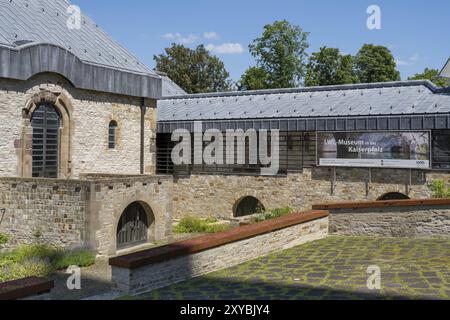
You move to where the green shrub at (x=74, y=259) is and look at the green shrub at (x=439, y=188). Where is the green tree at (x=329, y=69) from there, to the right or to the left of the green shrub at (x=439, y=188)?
left

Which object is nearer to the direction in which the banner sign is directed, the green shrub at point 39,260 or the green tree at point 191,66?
the green shrub

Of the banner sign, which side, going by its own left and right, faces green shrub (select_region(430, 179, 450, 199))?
left

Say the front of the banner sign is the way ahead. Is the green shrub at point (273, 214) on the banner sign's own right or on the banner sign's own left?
on the banner sign's own right

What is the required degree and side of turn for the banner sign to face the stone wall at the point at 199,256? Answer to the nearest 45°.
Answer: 0° — it already faces it

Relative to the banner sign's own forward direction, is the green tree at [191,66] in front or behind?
behind

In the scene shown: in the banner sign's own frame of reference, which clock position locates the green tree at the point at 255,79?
The green tree is roughly at 5 o'clock from the banner sign.

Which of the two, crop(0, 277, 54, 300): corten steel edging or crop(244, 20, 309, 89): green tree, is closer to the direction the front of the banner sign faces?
the corten steel edging

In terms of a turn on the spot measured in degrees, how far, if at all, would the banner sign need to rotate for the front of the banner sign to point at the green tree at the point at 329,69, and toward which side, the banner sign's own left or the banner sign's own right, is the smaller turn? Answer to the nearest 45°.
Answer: approximately 180°

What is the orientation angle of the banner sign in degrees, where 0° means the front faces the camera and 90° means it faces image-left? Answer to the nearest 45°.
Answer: approximately 0°

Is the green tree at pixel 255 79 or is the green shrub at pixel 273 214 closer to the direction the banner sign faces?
the green shrub

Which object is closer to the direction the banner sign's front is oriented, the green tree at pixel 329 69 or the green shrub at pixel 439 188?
the green shrub

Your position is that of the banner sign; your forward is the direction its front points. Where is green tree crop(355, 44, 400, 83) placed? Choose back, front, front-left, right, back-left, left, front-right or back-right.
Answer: back

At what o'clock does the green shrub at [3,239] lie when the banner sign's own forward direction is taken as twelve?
The green shrub is roughly at 2 o'clock from the banner sign.
